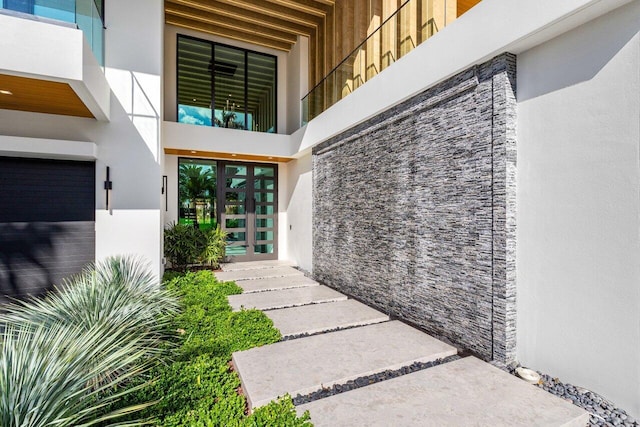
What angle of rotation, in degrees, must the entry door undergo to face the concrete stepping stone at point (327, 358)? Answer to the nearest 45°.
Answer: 0° — it already faces it

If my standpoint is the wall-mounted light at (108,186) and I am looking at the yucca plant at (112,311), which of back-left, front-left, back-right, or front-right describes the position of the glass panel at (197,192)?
back-left

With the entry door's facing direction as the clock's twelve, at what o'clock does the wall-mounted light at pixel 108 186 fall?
The wall-mounted light is roughly at 1 o'clock from the entry door.

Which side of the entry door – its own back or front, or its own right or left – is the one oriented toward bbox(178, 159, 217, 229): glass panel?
right

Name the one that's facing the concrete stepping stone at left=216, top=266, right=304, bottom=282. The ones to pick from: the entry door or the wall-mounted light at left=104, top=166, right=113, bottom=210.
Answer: the entry door

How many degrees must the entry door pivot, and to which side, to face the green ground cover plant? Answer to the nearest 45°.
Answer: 0° — it already faces it

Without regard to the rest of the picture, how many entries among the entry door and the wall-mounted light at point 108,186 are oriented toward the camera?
2

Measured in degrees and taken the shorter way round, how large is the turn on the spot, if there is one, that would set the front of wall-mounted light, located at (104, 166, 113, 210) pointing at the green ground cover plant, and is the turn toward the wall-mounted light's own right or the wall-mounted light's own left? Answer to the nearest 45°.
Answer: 0° — it already faces it

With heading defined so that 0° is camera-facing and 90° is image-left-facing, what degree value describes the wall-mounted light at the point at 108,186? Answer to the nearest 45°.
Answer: approximately 0°

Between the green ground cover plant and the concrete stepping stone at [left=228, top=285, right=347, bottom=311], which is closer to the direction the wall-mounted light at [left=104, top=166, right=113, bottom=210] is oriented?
the green ground cover plant

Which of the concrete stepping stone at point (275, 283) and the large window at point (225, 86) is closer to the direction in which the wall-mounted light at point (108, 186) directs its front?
the concrete stepping stone

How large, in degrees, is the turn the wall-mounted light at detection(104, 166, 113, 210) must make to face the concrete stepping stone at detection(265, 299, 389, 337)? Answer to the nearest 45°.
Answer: approximately 45° to its left

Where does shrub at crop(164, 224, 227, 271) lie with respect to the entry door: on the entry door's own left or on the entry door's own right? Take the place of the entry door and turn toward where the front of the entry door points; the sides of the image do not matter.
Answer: on the entry door's own right
